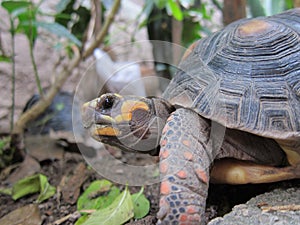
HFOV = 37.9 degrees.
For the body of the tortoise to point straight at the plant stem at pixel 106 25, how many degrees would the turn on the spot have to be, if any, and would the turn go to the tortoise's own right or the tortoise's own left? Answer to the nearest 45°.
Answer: approximately 45° to the tortoise's own right

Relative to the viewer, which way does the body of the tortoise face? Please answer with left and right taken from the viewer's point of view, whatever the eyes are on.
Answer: facing to the left of the viewer

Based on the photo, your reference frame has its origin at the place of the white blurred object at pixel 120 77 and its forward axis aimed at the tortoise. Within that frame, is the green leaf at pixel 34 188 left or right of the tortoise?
right

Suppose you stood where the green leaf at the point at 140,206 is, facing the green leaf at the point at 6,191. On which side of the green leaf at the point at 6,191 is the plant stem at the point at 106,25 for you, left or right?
right
